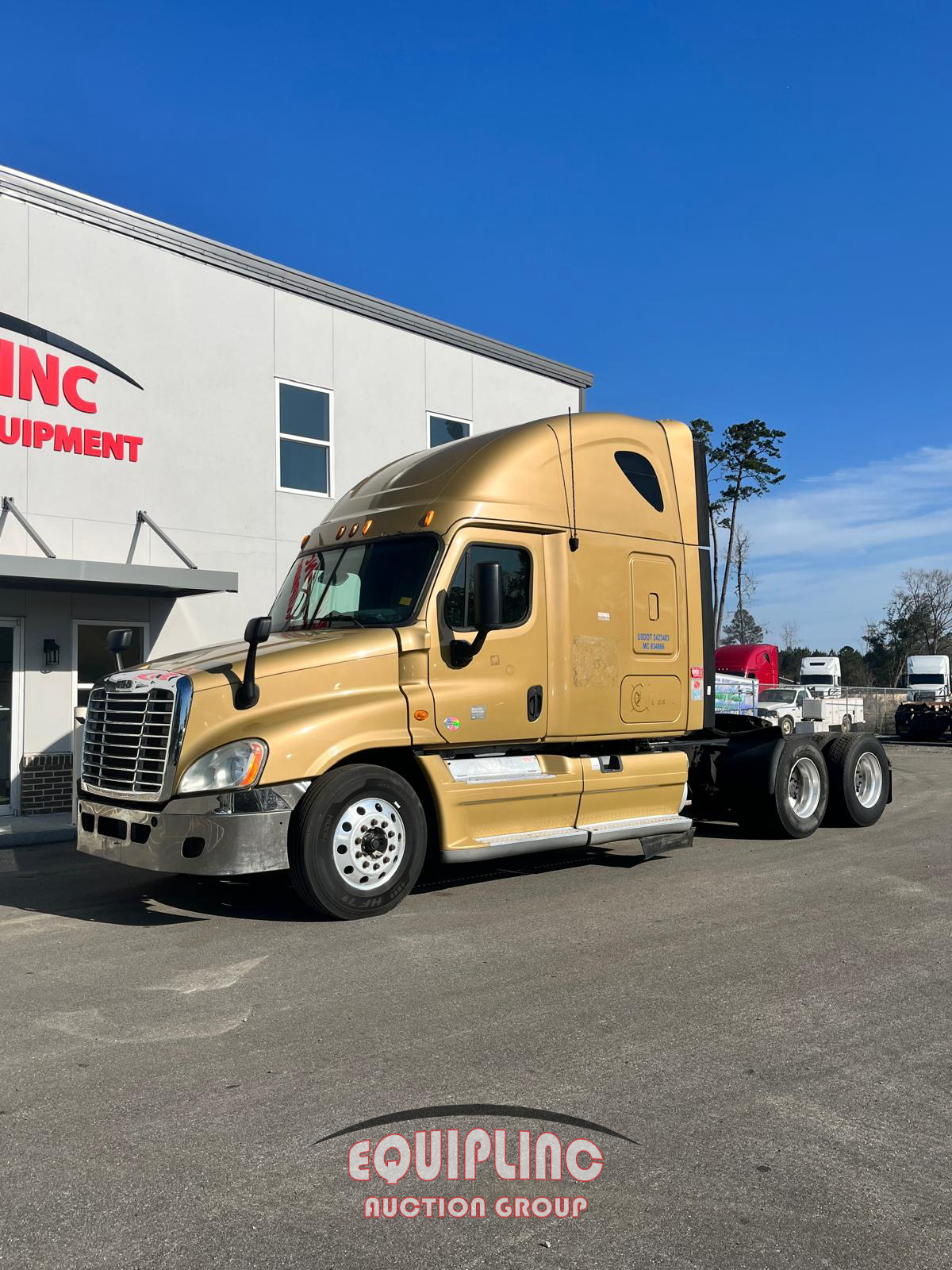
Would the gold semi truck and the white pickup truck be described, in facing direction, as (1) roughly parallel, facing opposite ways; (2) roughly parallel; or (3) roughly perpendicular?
roughly parallel

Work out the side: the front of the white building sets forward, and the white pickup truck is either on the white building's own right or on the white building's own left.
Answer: on the white building's own left

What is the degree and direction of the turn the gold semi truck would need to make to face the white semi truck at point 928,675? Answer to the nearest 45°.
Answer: approximately 180°

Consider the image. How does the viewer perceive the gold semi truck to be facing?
facing the viewer and to the left of the viewer

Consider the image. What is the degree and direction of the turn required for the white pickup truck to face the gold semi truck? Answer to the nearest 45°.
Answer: approximately 45° to its left

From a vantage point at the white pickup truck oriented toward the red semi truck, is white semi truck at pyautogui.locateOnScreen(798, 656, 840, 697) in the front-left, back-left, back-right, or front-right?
front-right

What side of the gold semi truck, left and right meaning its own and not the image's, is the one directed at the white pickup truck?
back

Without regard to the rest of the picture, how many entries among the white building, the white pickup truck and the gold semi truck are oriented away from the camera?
0

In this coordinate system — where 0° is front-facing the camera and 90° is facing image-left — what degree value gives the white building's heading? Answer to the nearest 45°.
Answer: approximately 315°

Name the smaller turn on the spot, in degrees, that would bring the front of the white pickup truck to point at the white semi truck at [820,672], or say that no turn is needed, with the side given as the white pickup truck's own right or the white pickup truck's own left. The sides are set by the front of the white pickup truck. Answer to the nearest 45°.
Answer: approximately 135° to the white pickup truck's own right

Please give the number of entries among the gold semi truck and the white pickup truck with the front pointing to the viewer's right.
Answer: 0

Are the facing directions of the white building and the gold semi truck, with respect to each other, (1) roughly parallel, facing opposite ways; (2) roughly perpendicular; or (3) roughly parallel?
roughly perpendicular
